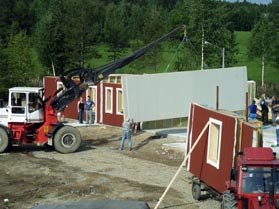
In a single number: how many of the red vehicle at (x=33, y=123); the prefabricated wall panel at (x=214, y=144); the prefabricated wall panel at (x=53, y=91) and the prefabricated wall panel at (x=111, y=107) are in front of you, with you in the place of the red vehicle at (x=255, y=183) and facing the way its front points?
0

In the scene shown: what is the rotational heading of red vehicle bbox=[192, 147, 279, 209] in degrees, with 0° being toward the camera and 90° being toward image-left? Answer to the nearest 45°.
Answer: approximately 0°

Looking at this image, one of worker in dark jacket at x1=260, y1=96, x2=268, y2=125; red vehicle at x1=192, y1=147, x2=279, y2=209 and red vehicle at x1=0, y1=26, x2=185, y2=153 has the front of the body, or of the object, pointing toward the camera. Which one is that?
red vehicle at x1=192, y1=147, x2=279, y2=209

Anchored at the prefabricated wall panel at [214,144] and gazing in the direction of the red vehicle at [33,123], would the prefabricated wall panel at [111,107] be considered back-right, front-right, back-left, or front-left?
front-right

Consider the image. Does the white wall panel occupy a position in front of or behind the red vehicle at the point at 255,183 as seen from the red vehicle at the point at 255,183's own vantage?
behind
